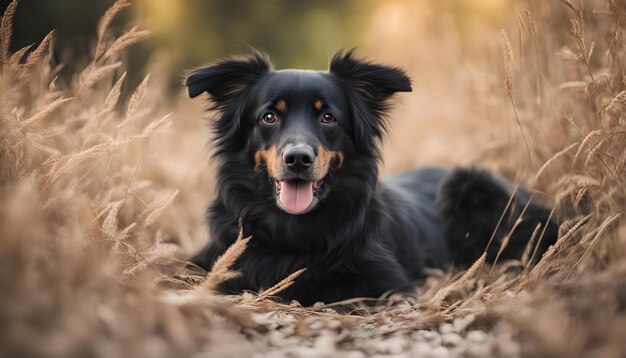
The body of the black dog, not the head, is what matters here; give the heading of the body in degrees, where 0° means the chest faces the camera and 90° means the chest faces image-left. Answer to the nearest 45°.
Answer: approximately 45°
